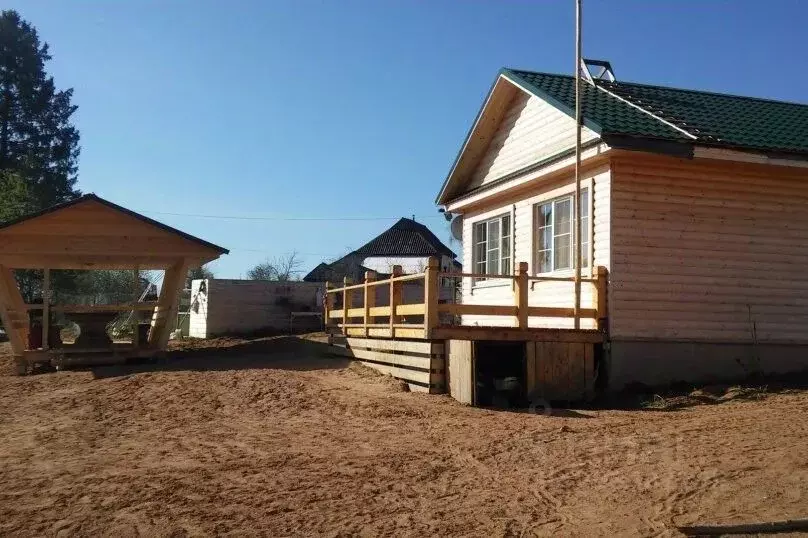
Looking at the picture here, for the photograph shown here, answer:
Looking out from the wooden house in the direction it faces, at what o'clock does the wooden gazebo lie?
The wooden gazebo is roughly at 2 o'clock from the wooden house.

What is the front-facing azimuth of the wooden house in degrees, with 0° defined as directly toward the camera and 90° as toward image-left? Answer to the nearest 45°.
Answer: approximately 45°

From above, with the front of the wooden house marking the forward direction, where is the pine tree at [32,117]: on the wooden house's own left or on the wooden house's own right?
on the wooden house's own right
